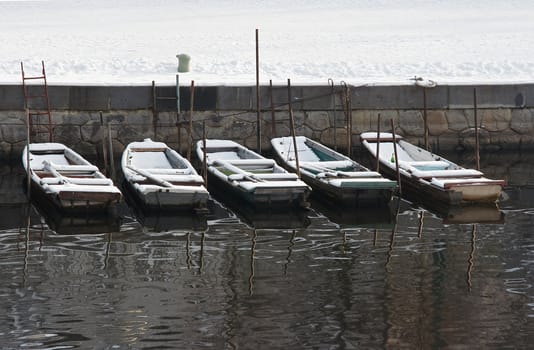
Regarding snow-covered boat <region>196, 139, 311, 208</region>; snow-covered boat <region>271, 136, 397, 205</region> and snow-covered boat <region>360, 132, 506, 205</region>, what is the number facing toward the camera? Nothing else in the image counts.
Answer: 0

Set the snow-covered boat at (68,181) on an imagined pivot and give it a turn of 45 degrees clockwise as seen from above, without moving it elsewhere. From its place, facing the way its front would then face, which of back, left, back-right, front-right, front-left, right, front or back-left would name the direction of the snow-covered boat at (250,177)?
right

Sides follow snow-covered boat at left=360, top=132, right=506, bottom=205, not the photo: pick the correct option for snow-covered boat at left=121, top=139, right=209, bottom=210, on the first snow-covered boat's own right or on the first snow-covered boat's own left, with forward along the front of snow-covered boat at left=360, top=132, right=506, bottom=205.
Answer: on the first snow-covered boat's own left

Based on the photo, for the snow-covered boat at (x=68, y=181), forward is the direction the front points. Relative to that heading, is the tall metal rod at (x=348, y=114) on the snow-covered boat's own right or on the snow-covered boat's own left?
on the snow-covered boat's own right

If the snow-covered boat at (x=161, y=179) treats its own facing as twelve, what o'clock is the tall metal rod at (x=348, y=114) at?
The tall metal rod is roughly at 3 o'clock from the snow-covered boat.

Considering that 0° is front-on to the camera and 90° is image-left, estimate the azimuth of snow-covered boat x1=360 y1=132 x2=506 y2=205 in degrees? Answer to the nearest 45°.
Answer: approximately 135°

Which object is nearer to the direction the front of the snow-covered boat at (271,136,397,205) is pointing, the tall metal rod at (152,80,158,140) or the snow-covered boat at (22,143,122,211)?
the tall metal rod

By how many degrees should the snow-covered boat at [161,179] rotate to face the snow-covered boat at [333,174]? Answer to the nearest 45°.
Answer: approximately 135° to its right

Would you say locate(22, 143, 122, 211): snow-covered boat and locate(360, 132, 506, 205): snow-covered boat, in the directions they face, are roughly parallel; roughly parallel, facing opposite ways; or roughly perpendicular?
roughly parallel

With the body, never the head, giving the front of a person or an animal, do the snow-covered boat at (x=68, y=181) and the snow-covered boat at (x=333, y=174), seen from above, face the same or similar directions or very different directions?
same or similar directions

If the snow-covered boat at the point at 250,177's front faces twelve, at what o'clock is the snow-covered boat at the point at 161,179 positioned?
the snow-covered boat at the point at 161,179 is roughly at 10 o'clock from the snow-covered boat at the point at 250,177.

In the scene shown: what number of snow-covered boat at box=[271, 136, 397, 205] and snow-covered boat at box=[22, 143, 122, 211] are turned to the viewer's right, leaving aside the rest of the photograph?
0

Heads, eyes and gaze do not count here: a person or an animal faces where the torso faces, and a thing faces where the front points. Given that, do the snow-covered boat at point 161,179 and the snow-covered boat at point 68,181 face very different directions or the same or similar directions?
same or similar directions

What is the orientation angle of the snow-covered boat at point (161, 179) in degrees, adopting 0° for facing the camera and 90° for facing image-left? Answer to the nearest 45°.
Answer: approximately 135°

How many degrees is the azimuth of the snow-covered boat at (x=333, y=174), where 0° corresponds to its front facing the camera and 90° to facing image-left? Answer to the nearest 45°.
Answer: approximately 135°

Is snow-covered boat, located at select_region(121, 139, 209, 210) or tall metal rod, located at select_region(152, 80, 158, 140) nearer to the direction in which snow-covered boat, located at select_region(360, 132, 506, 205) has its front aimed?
the tall metal rod
